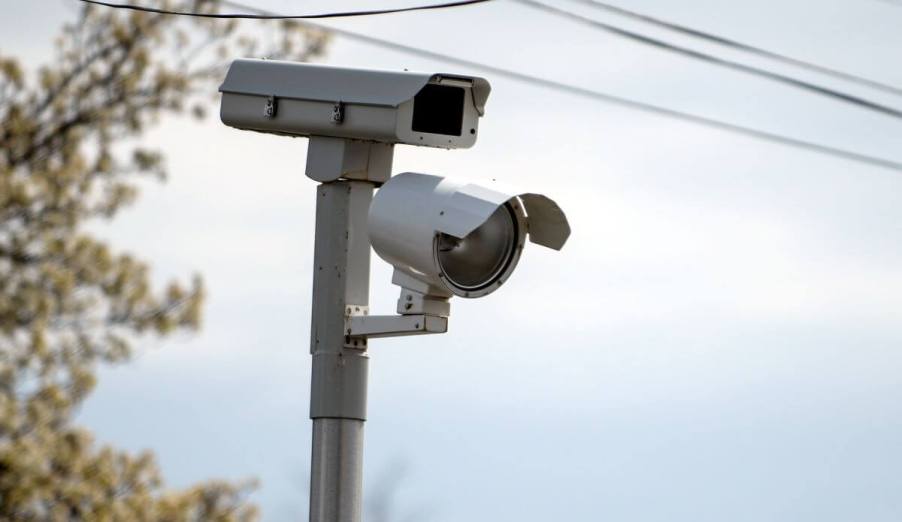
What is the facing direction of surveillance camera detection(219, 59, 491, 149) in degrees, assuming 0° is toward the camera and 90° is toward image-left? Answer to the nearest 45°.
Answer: approximately 315°

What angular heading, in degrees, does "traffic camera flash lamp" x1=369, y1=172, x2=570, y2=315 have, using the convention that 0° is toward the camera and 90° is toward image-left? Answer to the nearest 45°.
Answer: approximately 315°
